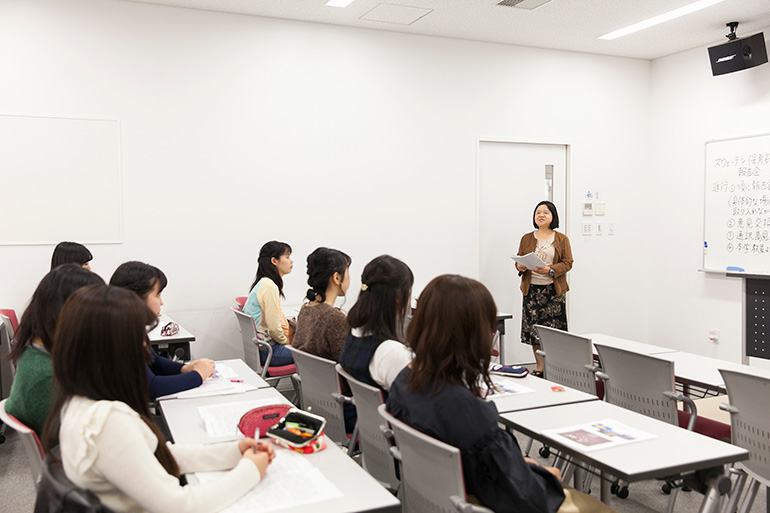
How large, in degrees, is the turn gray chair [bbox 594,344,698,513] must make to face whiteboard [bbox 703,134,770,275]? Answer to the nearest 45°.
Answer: approximately 45° to its left

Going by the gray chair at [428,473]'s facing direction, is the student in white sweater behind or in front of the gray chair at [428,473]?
behind

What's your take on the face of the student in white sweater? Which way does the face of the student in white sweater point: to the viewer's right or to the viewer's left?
to the viewer's right

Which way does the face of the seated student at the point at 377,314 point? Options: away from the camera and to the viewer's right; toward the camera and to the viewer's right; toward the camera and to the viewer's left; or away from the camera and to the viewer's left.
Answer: away from the camera and to the viewer's right

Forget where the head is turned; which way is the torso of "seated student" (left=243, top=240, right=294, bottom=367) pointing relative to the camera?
to the viewer's right

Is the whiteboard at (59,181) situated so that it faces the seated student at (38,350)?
yes

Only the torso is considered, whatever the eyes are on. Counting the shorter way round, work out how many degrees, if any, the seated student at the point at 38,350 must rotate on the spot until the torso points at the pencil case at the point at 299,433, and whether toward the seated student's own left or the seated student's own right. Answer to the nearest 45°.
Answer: approximately 90° to the seated student's own right

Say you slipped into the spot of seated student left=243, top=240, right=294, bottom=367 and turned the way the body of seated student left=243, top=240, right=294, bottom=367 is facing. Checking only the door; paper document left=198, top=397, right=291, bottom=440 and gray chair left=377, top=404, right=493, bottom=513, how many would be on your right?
2

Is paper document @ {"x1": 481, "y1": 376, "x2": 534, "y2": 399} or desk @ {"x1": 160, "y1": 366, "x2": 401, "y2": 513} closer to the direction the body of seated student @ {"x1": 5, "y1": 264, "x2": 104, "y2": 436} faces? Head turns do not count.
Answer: the paper document

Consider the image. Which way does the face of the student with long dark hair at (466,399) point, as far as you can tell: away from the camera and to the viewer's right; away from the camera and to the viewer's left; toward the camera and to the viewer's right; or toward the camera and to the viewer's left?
away from the camera and to the viewer's right

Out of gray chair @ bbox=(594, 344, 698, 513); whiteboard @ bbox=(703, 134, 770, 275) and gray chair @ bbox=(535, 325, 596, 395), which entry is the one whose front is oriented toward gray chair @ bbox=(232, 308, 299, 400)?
the whiteboard

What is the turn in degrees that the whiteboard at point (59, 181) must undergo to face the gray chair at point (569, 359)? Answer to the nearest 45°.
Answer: approximately 45° to its left

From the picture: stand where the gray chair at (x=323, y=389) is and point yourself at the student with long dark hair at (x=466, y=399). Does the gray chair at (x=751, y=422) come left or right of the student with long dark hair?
left

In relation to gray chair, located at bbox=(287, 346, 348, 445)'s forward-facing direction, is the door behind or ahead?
ahead

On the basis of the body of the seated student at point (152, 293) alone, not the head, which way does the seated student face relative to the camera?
to the viewer's right

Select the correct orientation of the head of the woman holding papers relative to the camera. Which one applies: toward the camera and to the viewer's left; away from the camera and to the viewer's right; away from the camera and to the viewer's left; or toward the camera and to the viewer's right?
toward the camera and to the viewer's left
